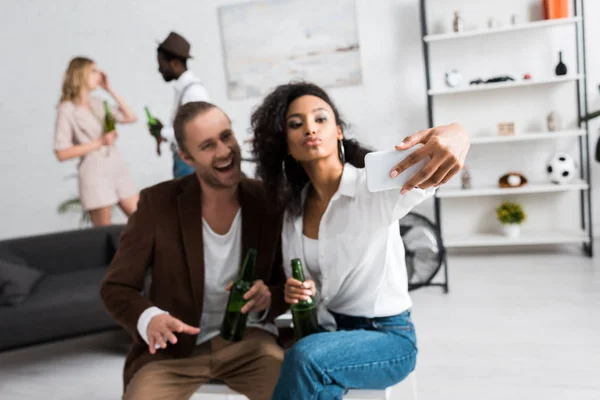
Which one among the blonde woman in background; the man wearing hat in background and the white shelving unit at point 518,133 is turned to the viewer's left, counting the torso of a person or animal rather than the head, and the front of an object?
the man wearing hat in background

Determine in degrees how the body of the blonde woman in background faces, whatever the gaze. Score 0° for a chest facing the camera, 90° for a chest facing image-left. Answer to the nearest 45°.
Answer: approximately 315°

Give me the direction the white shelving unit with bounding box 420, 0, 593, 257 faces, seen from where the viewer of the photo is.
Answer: facing the viewer

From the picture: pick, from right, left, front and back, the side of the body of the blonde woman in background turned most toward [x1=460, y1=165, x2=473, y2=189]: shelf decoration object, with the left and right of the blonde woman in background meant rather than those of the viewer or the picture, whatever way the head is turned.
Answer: front

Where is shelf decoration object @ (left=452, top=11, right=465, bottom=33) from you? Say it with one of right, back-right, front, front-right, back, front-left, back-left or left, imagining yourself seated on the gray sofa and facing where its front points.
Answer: front-left

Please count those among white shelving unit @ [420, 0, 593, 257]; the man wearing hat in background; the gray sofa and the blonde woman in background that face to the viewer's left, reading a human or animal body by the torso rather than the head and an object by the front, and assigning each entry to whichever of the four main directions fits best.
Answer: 1

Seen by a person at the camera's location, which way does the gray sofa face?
facing the viewer and to the right of the viewer

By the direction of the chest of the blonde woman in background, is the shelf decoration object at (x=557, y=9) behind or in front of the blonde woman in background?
in front

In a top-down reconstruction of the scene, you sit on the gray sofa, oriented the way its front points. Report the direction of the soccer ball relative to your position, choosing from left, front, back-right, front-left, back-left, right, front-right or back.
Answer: front-left

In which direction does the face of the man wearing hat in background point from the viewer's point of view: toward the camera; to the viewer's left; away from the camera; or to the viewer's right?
to the viewer's left

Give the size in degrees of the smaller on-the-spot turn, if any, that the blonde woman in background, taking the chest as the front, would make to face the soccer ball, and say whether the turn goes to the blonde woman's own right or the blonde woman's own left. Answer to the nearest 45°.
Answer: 0° — they already face it

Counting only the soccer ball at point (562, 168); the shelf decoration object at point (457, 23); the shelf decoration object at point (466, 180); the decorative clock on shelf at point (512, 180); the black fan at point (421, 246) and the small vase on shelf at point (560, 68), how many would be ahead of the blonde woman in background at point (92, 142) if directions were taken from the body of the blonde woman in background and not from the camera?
6

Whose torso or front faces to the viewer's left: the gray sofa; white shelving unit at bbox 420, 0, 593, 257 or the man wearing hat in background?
the man wearing hat in background

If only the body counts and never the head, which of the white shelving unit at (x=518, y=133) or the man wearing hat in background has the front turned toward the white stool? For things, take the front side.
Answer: the white shelving unit

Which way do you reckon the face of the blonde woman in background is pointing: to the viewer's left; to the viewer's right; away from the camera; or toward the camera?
to the viewer's right

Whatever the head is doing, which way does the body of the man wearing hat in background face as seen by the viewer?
to the viewer's left
